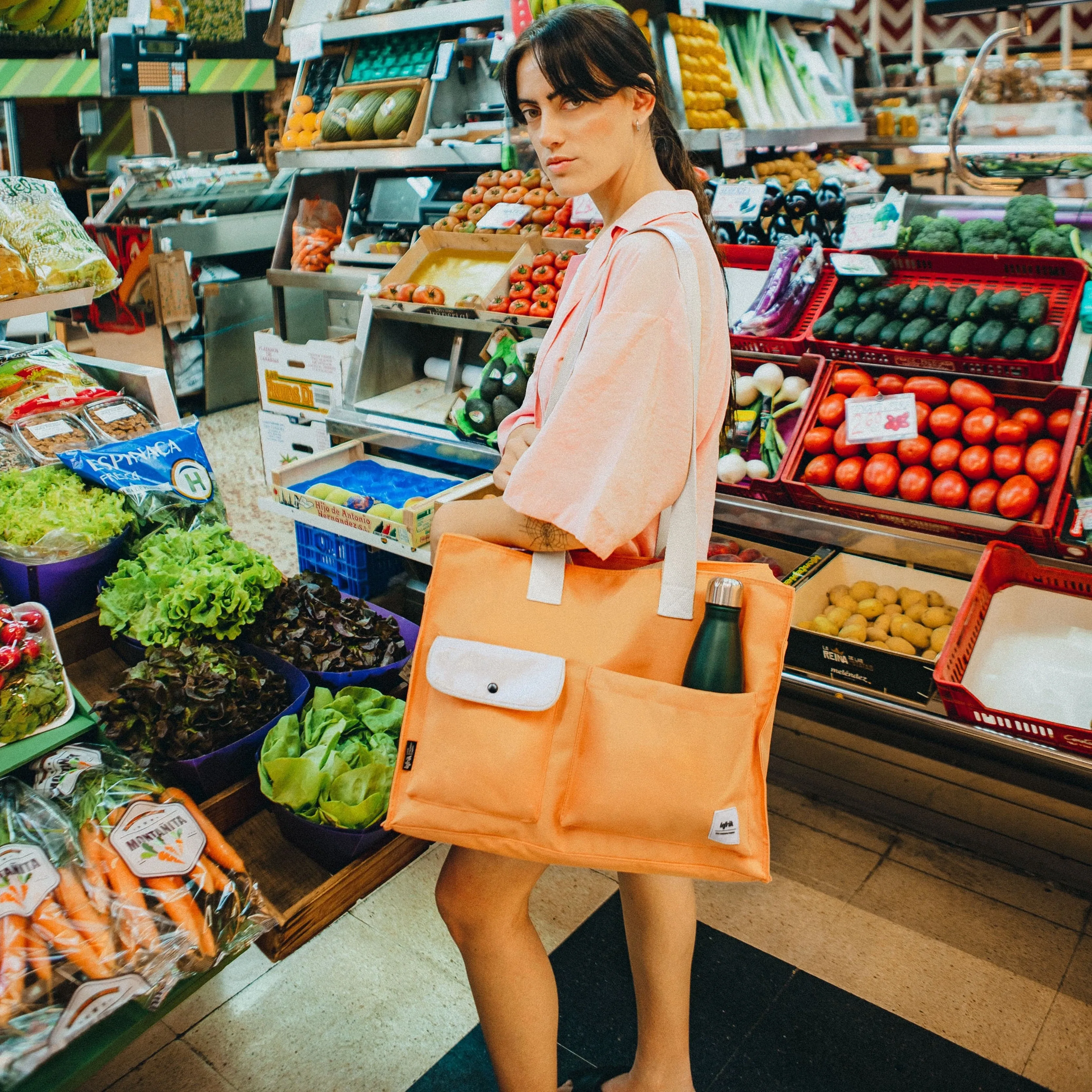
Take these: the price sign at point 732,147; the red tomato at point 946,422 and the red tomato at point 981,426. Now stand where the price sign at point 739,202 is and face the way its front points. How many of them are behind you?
1

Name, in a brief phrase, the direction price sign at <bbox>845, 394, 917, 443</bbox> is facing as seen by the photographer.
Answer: facing the viewer

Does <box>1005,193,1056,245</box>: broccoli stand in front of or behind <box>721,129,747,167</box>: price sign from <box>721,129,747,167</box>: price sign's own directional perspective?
in front

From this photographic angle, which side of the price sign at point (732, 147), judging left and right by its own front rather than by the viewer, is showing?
front

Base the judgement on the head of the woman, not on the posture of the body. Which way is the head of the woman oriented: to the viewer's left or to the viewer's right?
to the viewer's left

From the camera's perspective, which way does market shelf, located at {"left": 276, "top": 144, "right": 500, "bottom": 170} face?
toward the camera

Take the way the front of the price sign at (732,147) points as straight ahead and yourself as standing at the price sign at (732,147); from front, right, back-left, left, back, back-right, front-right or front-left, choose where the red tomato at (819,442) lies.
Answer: front
